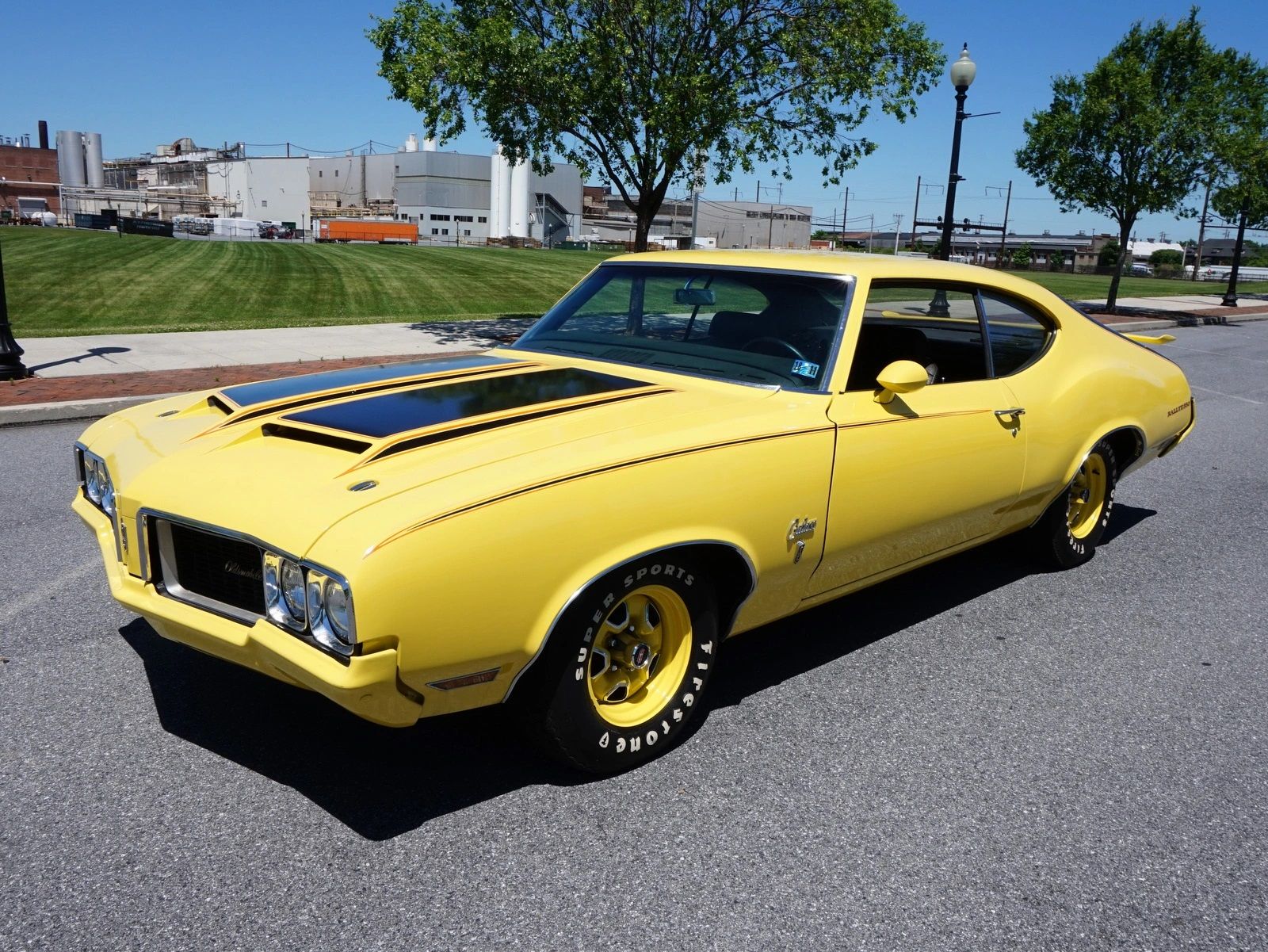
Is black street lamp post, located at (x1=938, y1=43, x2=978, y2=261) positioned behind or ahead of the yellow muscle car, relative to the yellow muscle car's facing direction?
behind

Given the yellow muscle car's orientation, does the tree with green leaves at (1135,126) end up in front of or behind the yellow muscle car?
behind

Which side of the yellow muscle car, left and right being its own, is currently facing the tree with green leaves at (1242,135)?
back

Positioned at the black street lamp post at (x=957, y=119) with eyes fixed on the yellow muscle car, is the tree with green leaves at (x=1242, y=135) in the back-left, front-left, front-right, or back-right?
back-left

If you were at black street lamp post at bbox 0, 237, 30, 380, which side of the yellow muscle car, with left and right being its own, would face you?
right

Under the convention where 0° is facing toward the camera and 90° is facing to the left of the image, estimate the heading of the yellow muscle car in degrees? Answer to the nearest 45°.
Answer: approximately 45°

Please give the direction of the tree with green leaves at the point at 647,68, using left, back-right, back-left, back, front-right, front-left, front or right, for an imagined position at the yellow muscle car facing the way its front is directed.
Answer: back-right
